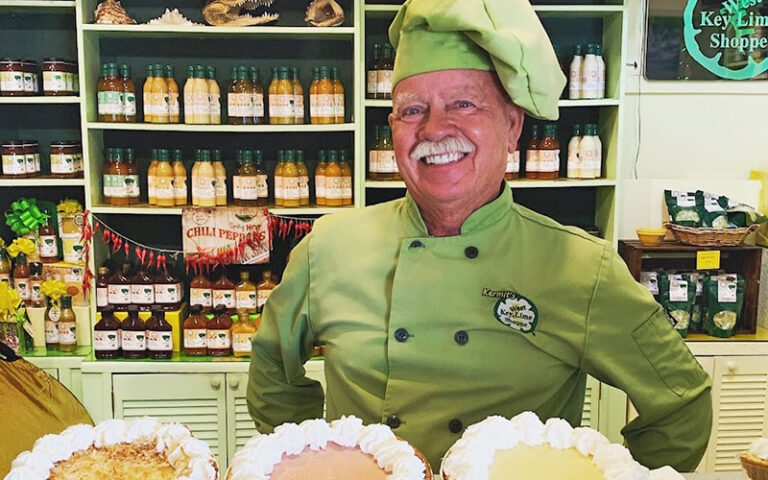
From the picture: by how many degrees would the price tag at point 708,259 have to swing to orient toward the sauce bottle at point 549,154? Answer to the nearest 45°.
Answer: approximately 90° to its right

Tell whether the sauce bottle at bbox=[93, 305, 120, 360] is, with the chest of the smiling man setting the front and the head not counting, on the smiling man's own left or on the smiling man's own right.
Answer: on the smiling man's own right

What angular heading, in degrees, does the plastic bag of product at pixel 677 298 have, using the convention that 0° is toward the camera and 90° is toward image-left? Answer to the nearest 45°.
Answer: approximately 0°

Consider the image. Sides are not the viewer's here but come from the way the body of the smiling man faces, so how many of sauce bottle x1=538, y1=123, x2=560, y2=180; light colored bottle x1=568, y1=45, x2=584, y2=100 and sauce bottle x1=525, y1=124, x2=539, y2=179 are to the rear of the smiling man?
3

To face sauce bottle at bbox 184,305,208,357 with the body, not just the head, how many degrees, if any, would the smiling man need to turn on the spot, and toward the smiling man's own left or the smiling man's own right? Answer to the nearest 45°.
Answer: approximately 135° to the smiling man's own right
